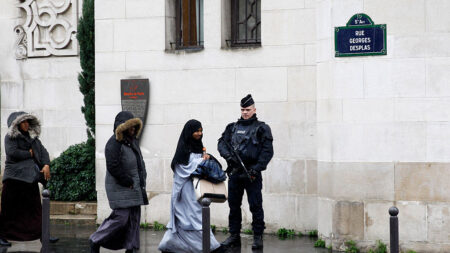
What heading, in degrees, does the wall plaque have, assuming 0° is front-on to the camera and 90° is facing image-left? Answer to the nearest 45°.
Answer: approximately 0°

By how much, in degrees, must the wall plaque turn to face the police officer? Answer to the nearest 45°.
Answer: approximately 45° to its left

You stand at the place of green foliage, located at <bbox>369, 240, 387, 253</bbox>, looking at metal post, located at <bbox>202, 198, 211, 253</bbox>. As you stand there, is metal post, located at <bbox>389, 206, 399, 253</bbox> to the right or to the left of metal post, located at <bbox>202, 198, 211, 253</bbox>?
left

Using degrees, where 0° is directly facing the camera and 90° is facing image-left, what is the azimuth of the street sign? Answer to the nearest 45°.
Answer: approximately 0°

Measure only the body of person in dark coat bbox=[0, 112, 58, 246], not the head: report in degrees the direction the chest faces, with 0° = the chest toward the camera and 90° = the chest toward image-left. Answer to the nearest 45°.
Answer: approximately 315°

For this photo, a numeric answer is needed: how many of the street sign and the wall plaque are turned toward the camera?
2

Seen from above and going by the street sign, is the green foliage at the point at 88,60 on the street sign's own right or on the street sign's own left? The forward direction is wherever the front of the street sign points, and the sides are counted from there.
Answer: on the street sign's own right

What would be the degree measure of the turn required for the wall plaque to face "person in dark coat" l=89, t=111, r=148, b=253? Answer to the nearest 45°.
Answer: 0° — it already faces them
